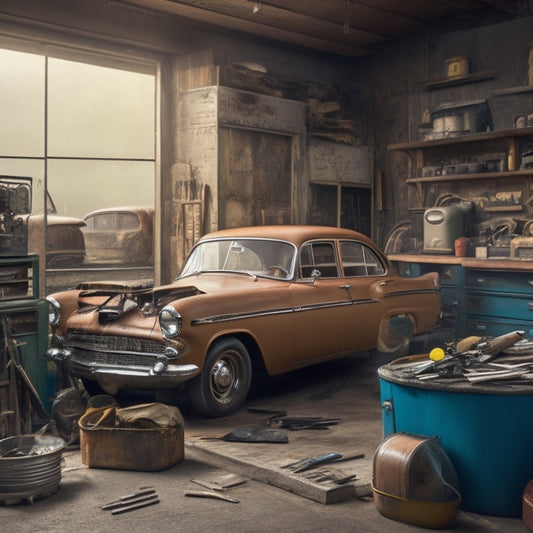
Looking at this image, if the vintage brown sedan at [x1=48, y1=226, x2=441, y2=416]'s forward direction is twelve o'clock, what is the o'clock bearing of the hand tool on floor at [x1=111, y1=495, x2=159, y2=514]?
The hand tool on floor is roughly at 11 o'clock from the vintage brown sedan.

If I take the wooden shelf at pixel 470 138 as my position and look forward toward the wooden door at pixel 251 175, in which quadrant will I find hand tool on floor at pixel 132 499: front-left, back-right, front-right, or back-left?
front-left

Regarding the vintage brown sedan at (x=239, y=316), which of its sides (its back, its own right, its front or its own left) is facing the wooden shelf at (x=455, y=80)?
back

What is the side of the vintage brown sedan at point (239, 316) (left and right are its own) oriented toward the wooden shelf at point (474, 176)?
back

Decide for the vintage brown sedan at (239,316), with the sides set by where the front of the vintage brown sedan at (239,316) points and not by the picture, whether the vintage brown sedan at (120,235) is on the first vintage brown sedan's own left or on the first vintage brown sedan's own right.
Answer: on the first vintage brown sedan's own right

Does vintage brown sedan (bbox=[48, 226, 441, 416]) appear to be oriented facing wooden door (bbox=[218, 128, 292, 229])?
no

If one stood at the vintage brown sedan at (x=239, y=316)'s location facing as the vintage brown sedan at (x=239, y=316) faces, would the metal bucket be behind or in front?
in front

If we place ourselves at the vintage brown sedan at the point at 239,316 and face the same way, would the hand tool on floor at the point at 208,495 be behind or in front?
in front

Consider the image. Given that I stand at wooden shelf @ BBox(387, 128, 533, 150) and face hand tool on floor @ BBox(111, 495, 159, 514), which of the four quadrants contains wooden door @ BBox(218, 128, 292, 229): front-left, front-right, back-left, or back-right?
front-right

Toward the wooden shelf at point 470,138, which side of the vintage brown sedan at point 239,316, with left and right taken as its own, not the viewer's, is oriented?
back

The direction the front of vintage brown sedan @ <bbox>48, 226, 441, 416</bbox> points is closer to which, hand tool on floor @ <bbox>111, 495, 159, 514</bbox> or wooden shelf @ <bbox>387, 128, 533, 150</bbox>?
the hand tool on floor

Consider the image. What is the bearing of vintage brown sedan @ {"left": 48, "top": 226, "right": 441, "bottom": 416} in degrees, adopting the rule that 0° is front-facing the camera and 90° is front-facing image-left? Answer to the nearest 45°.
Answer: approximately 45°

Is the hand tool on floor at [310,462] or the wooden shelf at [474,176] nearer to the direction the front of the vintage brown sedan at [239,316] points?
the hand tool on floor
